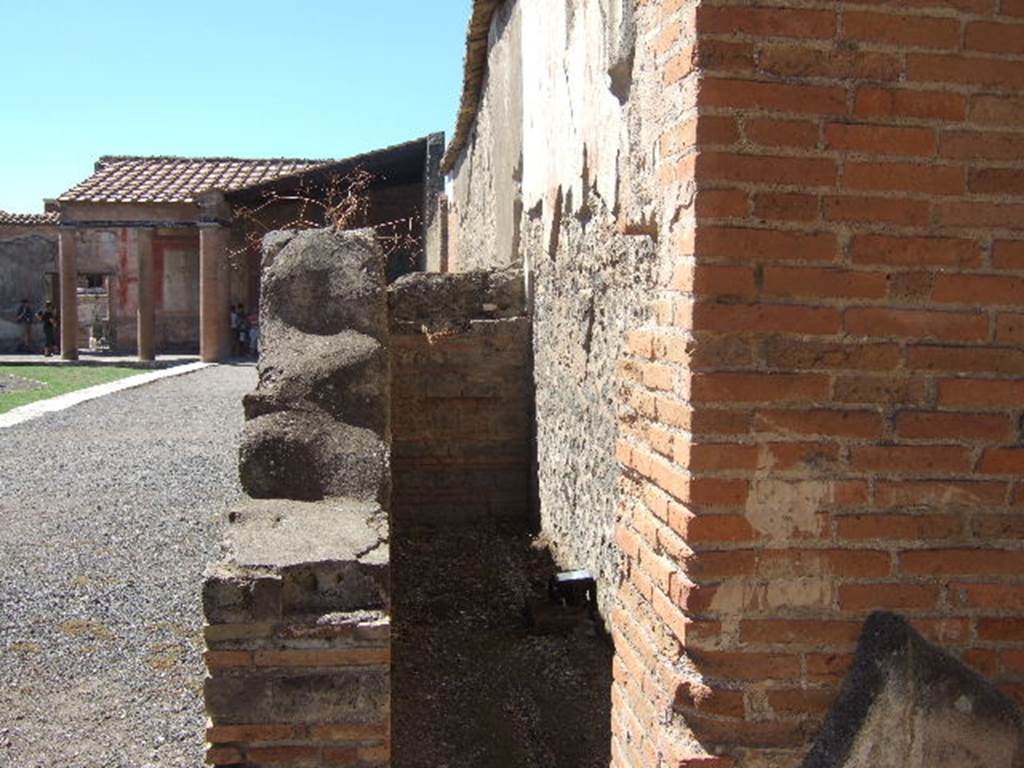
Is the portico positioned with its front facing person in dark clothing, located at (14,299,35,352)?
no

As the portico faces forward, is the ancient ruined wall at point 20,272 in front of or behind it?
behind

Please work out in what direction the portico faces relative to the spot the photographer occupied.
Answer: facing the viewer

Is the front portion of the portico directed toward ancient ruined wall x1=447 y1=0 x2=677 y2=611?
yes

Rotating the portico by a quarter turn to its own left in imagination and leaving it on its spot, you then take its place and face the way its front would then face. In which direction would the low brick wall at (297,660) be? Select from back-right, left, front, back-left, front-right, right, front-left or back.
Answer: right

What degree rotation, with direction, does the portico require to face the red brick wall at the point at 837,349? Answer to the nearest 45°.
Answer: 0° — it already faces it
